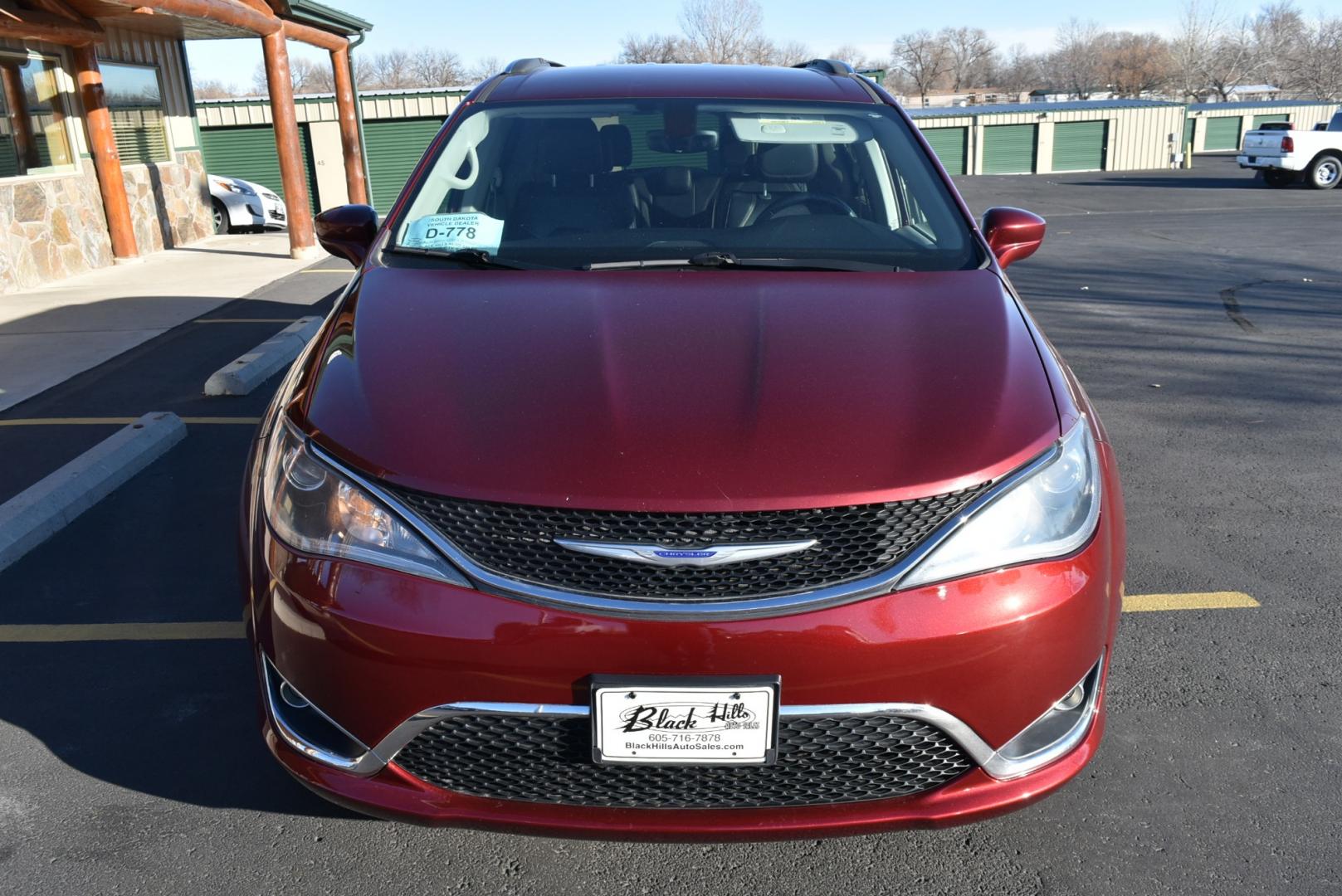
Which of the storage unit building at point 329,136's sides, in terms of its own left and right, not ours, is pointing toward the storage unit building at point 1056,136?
left

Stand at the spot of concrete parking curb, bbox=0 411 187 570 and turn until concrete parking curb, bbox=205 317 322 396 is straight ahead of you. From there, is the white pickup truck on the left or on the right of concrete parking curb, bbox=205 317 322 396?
right

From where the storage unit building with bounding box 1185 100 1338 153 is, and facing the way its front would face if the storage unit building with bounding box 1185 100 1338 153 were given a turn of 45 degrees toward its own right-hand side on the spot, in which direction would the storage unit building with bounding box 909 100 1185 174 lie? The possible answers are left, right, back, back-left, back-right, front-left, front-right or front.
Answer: front

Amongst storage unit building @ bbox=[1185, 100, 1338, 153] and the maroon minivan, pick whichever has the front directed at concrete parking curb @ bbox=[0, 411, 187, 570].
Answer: the storage unit building

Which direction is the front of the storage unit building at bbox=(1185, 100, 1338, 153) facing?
toward the camera

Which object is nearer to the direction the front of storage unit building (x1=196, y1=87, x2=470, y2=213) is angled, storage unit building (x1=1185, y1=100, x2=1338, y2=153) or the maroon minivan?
the maroon minivan

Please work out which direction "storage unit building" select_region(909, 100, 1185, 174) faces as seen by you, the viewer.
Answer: facing the viewer

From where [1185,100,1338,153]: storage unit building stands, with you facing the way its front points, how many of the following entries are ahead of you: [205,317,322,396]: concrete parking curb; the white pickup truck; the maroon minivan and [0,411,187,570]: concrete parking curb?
4

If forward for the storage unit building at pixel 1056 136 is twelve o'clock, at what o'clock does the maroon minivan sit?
The maroon minivan is roughly at 12 o'clock from the storage unit building.

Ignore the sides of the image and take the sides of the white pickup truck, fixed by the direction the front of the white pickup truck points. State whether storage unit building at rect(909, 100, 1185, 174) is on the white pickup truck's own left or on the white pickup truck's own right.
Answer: on the white pickup truck's own left

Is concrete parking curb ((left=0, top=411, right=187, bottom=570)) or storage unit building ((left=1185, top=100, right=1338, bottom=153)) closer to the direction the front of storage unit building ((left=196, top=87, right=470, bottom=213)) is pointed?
the concrete parking curb

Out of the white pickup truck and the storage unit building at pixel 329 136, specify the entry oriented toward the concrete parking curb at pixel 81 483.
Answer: the storage unit building
